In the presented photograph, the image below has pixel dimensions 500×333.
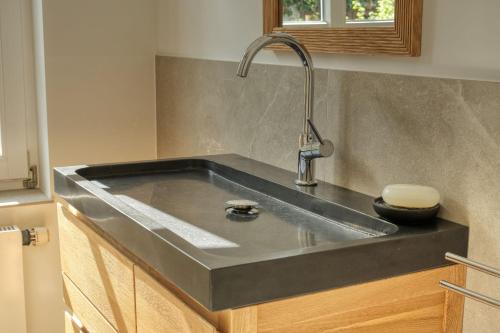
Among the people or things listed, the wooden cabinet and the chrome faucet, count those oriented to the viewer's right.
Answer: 0

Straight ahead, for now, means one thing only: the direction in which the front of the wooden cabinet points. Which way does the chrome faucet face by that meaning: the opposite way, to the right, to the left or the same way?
the same way

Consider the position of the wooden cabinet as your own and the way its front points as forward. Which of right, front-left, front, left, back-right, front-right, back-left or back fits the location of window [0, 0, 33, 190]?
right

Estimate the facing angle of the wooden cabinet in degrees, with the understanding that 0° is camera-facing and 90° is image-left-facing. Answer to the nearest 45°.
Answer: approximately 45°

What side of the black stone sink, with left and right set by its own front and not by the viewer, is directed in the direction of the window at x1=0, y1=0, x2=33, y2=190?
right

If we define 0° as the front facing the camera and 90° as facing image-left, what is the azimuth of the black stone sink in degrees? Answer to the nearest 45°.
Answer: approximately 45°

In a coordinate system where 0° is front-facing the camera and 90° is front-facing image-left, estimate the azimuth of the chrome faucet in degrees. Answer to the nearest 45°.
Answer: approximately 45°

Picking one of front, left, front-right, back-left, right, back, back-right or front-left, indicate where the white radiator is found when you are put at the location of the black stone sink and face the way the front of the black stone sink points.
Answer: right
